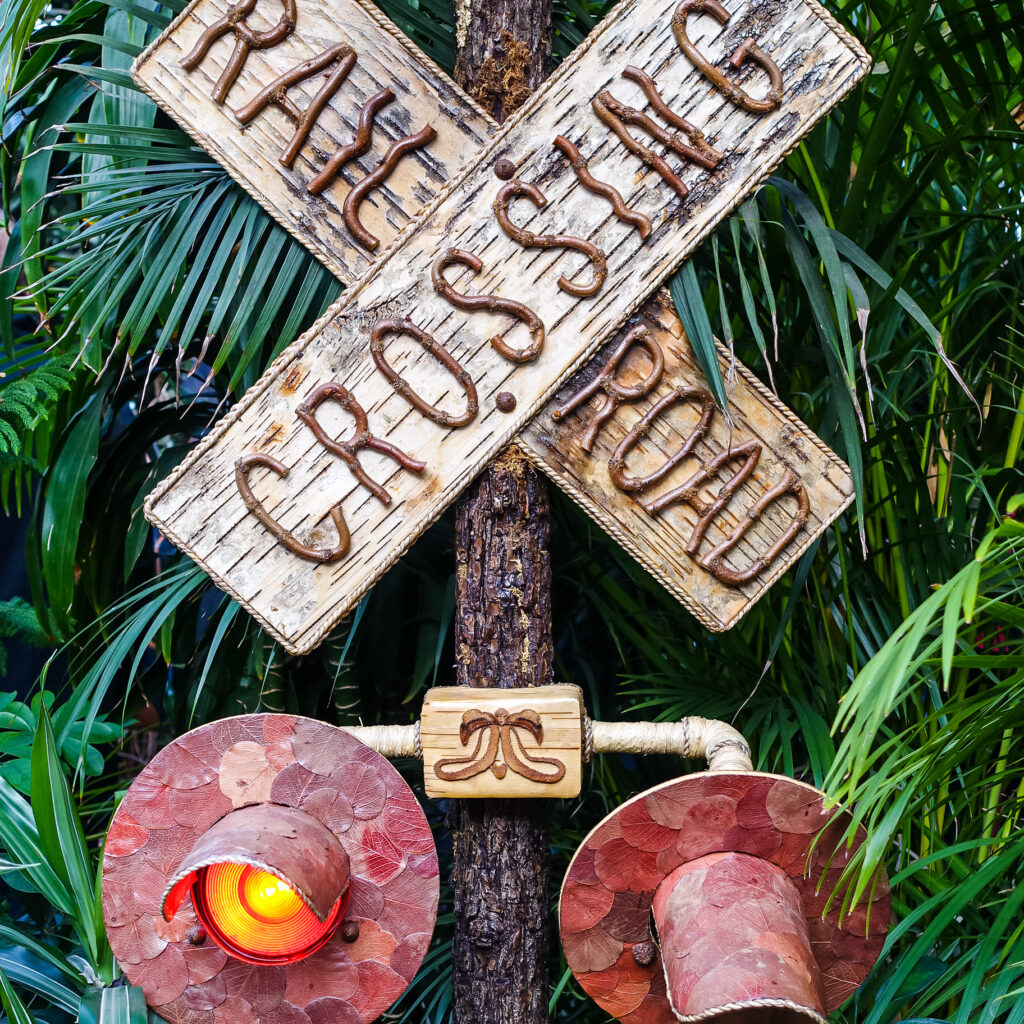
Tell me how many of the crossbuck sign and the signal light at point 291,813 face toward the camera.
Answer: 2

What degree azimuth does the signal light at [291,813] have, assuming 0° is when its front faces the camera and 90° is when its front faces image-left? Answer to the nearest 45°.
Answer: approximately 0°

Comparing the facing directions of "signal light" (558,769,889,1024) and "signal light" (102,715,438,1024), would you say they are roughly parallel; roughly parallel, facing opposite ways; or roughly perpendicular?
roughly parallel

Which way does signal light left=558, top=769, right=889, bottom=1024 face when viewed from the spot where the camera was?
facing the viewer

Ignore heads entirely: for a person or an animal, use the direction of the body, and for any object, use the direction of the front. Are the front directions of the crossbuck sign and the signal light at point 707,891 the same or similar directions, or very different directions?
same or similar directions

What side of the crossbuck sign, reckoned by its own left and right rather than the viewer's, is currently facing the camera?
front
